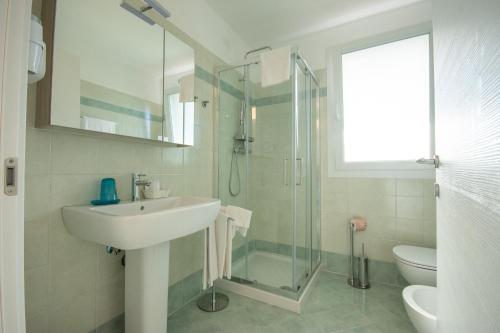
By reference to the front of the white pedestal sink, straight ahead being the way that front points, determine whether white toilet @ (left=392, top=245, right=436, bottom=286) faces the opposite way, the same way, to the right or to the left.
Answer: the opposite way

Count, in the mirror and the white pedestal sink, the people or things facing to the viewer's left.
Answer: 0

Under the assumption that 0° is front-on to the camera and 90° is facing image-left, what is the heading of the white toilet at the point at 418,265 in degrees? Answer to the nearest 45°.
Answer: approximately 90°

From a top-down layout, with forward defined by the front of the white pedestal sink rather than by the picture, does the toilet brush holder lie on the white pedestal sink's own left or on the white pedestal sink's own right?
on the white pedestal sink's own left

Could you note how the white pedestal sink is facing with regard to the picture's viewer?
facing the viewer and to the right of the viewer

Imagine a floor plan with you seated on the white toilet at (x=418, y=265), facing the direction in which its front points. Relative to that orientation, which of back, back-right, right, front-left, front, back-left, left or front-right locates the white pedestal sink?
front-left

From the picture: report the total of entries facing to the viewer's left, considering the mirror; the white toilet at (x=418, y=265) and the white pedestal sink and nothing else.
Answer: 1

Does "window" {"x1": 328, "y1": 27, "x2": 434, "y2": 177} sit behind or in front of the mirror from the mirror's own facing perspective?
in front

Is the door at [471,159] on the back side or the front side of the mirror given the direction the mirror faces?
on the front side

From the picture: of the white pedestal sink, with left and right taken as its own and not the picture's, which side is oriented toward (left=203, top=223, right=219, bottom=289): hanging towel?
left

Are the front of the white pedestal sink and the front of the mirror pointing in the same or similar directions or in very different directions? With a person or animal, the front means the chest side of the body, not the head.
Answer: same or similar directions

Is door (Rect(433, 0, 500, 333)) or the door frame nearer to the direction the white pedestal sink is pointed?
the door

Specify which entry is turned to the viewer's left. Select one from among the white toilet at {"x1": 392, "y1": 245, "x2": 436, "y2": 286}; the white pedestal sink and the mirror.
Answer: the white toilet

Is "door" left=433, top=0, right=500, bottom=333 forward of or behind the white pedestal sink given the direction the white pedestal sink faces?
forward
